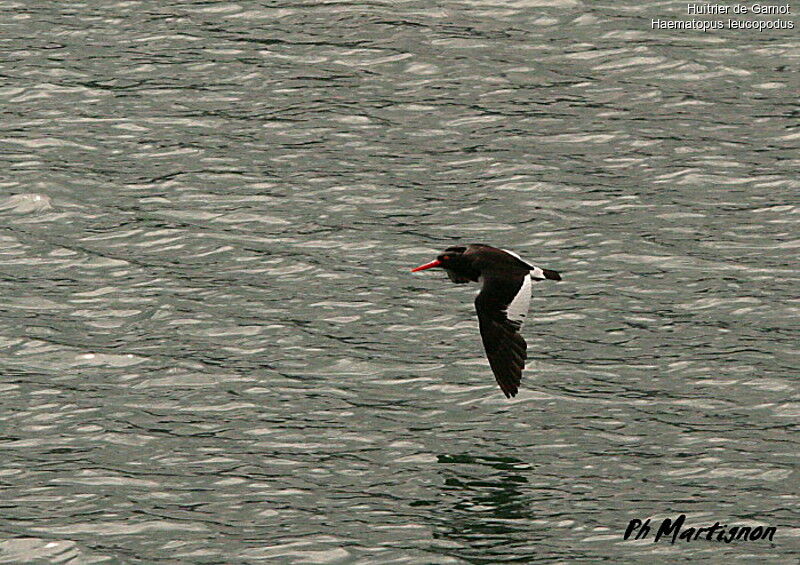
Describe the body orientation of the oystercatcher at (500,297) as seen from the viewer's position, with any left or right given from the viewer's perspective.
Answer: facing to the left of the viewer
